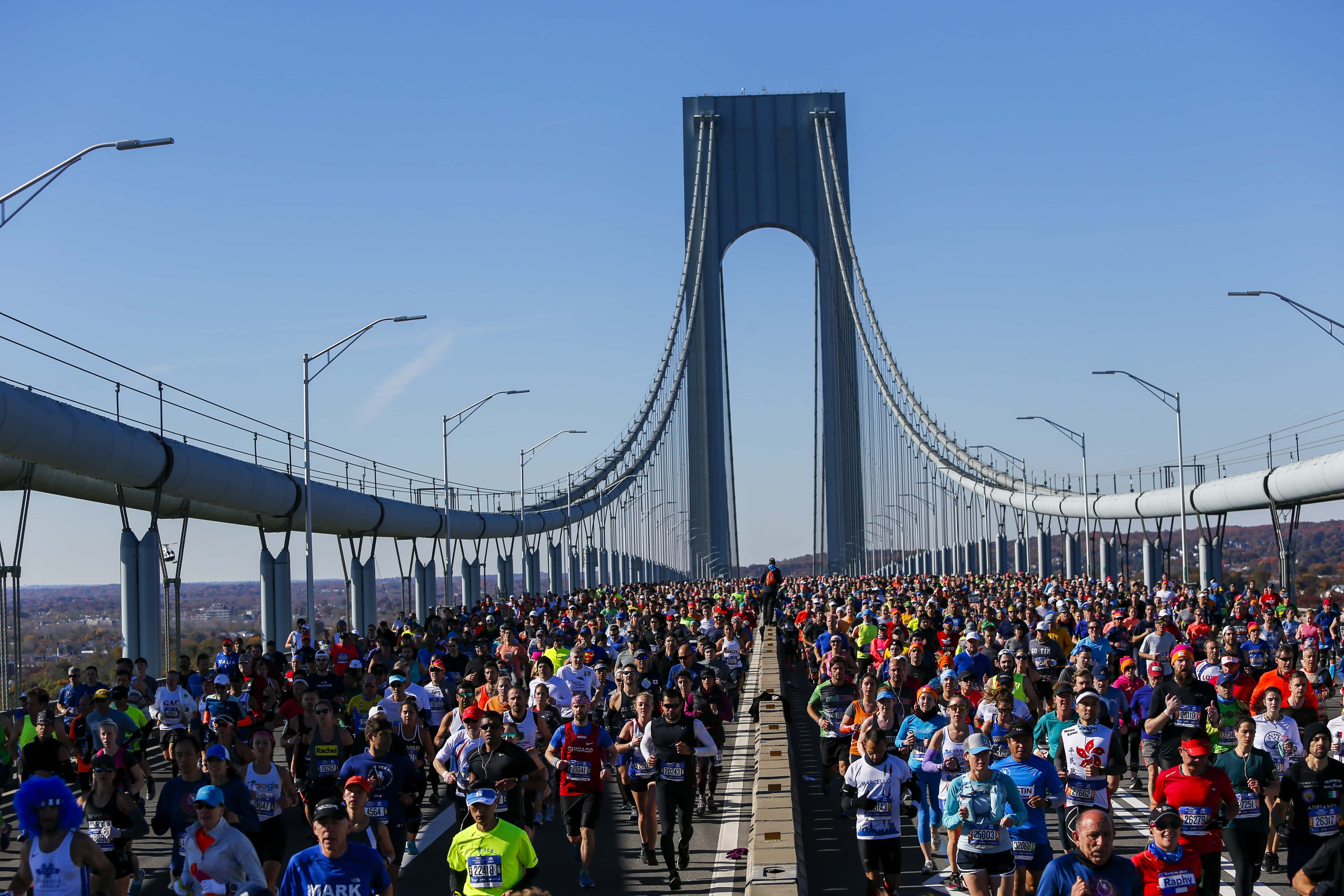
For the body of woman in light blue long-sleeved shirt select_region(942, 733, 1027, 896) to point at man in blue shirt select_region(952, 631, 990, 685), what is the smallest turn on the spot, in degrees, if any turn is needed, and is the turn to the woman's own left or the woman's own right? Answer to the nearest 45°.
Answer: approximately 180°

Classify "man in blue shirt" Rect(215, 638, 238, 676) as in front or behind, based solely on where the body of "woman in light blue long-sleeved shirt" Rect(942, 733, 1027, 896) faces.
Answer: behind

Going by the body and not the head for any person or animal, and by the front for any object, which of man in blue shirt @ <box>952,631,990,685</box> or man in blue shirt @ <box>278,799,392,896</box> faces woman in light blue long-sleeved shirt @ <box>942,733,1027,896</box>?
man in blue shirt @ <box>952,631,990,685</box>

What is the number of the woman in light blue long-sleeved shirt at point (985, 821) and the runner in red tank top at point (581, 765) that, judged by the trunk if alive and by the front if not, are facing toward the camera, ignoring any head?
2

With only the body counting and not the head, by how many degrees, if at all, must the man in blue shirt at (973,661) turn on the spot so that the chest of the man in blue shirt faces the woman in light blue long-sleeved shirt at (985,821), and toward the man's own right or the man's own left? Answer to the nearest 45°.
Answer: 0° — they already face them

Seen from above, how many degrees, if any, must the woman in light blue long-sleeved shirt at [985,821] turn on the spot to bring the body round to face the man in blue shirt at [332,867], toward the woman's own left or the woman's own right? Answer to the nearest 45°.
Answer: approximately 45° to the woman's own right

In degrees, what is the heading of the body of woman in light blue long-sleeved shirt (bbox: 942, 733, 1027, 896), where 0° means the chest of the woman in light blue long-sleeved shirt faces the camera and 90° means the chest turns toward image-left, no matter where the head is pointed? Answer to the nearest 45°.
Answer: approximately 0°
